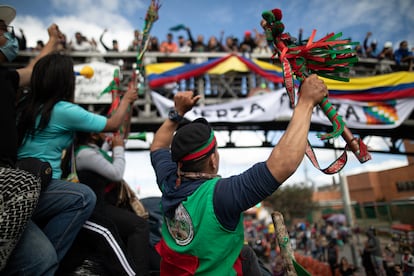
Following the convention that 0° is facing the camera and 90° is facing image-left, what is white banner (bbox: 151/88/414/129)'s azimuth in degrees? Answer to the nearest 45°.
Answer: approximately 0°

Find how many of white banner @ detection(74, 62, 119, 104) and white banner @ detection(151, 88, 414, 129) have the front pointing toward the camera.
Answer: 2

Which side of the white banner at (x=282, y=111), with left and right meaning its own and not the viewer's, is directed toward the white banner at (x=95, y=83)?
right

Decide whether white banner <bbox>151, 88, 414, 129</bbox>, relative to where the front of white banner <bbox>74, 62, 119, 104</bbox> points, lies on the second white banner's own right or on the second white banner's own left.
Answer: on the second white banner's own left
